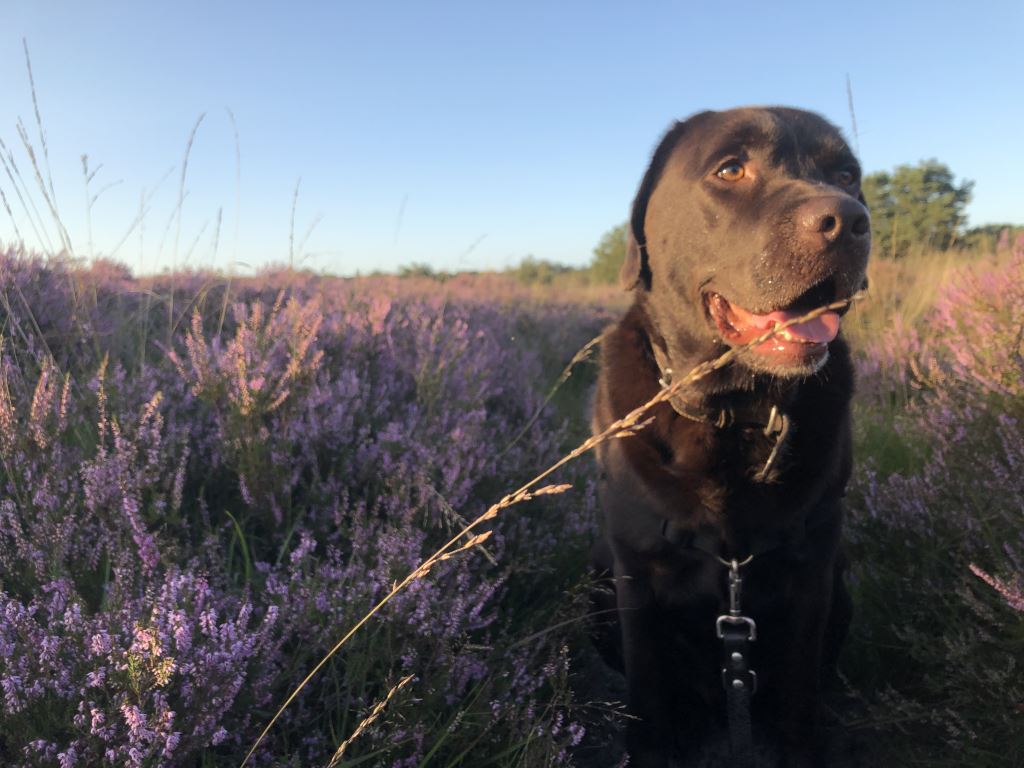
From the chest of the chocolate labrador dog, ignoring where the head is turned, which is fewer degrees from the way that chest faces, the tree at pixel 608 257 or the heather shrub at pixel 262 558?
the heather shrub

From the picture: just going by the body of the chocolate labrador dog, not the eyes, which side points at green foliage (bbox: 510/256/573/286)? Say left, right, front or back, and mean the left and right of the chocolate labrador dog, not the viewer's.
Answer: back

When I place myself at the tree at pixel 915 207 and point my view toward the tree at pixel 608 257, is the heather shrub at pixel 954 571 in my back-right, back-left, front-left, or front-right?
back-left

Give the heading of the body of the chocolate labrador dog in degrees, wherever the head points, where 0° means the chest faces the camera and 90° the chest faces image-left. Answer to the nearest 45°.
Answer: approximately 0°

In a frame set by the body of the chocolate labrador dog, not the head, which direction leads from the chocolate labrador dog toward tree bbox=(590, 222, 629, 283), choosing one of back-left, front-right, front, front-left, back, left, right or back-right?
back

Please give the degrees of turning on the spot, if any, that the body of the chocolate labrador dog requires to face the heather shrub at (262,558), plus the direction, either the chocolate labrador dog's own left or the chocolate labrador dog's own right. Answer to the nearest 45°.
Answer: approximately 90° to the chocolate labrador dog's own right

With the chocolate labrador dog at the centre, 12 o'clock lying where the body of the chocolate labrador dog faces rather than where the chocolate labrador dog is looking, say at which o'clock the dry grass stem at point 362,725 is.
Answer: The dry grass stem is roughly at 1 o'clock from the chocolate labrador dog.
